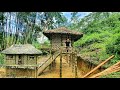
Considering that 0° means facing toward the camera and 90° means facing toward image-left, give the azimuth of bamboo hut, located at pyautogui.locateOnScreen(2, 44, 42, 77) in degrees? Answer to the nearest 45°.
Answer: approximately 0°

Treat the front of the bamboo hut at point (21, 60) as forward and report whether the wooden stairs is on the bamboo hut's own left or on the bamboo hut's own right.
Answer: on the bamboo hut's own left

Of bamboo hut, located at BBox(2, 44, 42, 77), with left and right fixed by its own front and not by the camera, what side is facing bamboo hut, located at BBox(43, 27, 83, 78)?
left

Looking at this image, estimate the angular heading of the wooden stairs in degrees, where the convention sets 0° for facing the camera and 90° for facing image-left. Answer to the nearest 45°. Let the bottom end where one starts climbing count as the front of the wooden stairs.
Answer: approximately 90°
